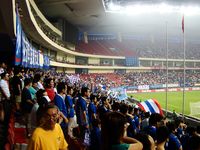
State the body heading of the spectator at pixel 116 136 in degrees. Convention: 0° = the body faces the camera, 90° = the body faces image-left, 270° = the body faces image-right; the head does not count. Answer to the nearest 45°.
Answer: approximately 225°

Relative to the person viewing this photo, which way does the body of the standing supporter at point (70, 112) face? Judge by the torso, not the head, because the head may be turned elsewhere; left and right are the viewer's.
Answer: facing to the right of the viewer

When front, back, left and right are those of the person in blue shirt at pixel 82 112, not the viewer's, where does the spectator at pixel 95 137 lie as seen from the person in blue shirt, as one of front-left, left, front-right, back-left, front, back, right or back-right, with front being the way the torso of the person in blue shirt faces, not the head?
right

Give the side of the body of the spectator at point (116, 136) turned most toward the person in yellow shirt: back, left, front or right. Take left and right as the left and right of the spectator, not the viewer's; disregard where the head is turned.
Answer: left

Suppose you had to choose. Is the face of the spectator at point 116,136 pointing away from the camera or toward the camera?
away from the camera

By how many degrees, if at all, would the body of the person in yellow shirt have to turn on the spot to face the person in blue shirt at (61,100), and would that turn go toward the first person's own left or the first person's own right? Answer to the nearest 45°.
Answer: approximately 135° to the first person's own left
